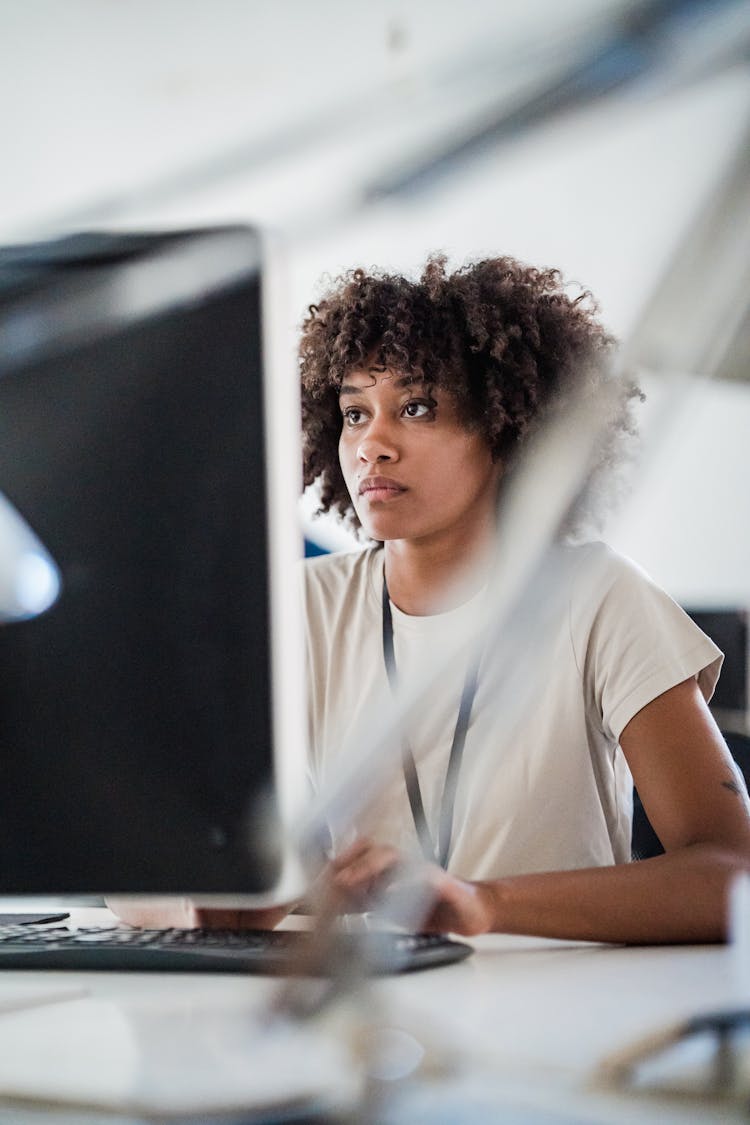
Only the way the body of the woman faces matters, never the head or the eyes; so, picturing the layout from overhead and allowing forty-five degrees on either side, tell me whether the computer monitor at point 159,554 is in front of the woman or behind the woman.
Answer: in front

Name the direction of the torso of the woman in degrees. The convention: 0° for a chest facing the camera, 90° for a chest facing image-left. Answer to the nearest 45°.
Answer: approximately 45°

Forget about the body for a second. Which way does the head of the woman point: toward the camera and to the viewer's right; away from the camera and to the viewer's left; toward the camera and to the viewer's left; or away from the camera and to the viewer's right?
toward the camera and to the viewer's left
